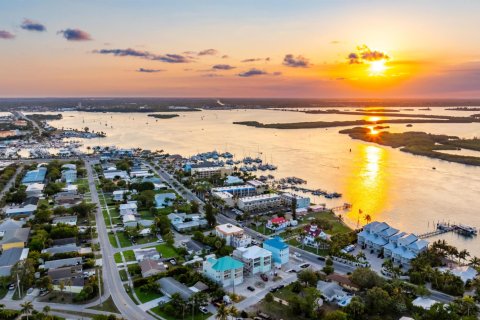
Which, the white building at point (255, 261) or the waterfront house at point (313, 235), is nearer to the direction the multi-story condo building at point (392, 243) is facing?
the white building

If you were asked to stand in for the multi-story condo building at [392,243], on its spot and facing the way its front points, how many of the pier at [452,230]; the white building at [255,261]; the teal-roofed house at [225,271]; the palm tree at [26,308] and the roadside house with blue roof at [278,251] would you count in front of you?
4

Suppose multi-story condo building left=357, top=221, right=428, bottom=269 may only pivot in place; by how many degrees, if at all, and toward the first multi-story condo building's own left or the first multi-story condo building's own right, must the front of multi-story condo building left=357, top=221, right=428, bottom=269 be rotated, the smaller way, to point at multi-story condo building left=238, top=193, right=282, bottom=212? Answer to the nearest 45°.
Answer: approximately 90° to the first multi-story condo building's own right

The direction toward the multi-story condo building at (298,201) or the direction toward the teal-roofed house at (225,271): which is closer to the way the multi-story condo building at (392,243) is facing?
the teal-roofed house

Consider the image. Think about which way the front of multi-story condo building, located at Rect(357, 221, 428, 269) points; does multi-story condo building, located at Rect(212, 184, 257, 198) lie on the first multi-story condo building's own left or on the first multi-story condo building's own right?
on the first multi-story condo building's own right

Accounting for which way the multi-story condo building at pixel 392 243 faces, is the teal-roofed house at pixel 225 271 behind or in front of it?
in front

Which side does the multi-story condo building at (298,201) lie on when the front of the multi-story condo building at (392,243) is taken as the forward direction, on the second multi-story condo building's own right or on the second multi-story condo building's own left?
on the second multi-story condo building's own right

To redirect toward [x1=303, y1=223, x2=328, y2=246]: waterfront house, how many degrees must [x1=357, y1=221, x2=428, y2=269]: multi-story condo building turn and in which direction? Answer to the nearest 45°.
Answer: approximately 45° to its right

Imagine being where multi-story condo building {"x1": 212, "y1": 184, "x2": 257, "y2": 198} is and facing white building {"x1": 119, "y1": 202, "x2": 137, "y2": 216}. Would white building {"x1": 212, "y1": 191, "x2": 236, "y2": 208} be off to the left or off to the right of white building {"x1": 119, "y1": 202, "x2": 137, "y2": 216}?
left

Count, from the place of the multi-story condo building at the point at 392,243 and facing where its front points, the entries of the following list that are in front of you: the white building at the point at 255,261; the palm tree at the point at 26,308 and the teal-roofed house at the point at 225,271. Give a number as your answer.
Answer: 3

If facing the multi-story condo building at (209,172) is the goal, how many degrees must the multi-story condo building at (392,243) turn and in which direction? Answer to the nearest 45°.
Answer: approximately 90° to its right

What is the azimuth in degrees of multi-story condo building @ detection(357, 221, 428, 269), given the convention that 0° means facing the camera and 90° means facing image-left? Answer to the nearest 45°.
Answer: approximately 45°
